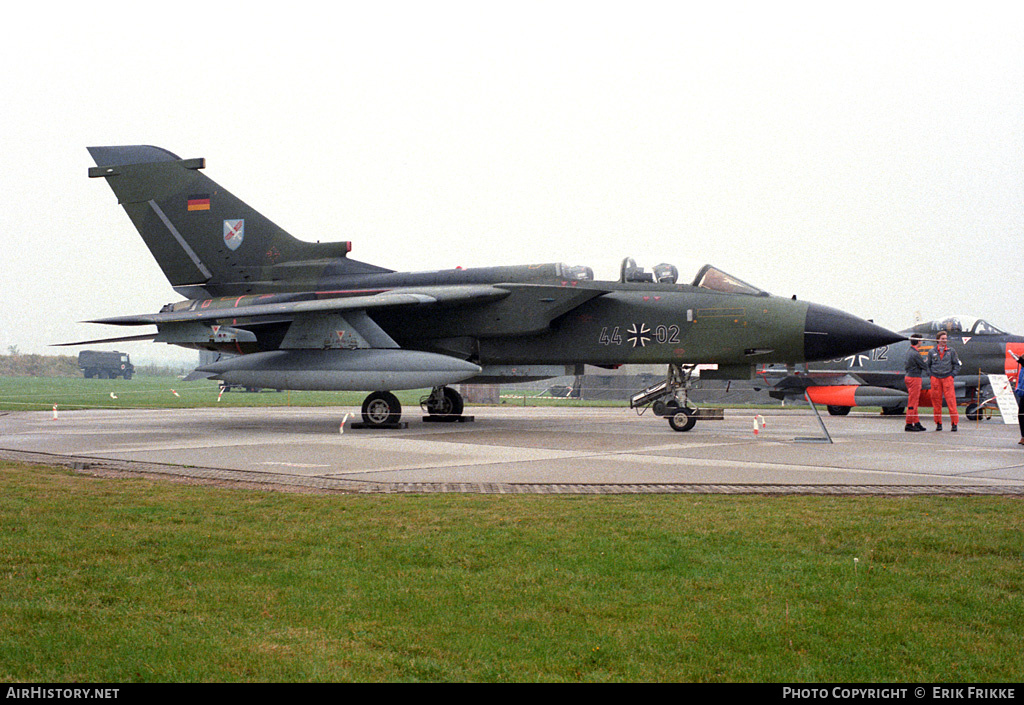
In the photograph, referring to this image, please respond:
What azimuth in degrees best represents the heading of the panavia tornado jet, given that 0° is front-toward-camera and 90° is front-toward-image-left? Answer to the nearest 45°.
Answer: approximately 270°

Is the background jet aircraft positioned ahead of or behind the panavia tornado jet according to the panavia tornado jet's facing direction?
ahead
